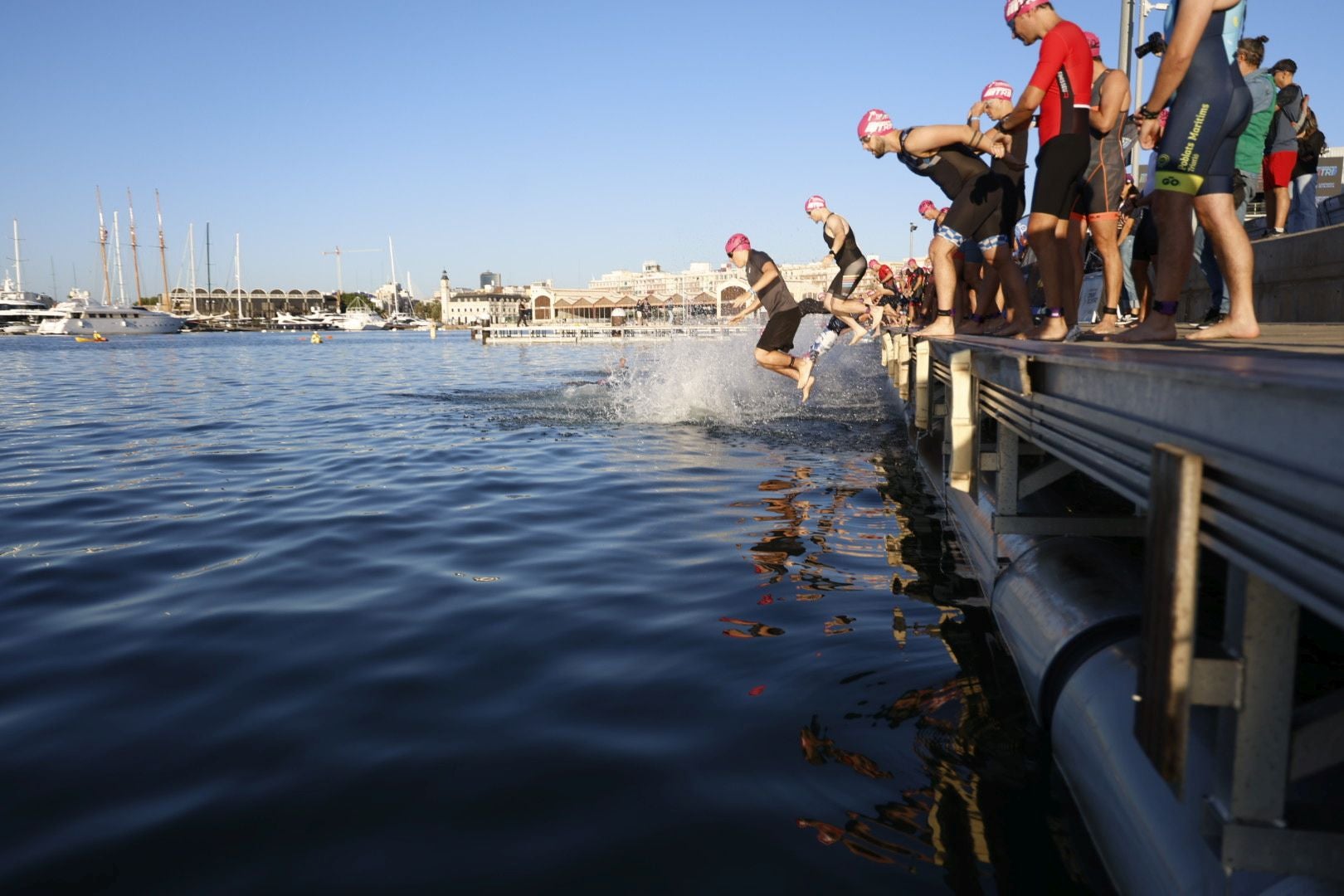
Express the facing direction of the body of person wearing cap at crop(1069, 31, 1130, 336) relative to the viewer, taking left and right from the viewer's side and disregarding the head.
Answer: facing to the left of the viewer

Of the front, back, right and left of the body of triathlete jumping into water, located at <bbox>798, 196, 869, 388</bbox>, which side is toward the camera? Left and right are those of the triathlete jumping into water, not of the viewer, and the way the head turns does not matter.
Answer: left

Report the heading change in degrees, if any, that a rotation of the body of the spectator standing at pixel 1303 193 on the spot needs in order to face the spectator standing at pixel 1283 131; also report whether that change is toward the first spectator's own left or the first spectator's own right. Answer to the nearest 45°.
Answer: approximately 90° to the first spectator's own left

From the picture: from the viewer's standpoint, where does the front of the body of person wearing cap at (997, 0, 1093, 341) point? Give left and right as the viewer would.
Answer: facing to the left of the viewer

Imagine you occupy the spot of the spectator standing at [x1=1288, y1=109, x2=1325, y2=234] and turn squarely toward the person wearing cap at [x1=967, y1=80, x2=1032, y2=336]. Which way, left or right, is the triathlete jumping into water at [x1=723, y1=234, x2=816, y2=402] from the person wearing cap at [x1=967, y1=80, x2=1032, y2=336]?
right

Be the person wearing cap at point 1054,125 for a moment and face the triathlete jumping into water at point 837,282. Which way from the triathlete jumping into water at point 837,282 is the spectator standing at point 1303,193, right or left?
right

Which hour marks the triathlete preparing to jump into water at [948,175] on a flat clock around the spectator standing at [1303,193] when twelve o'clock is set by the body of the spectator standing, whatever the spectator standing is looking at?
The triathlete preparing to jump into water is roughly at 10 o'clock from the spectator standing.

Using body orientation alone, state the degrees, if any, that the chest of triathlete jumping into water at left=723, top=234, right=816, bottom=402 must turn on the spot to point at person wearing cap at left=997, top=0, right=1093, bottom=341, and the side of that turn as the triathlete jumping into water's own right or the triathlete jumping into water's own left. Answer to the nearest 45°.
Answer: approximately 90° to the triathlete jumping into water's own left

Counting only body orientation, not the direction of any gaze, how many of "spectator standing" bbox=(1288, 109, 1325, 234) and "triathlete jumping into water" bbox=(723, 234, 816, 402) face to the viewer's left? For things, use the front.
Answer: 2

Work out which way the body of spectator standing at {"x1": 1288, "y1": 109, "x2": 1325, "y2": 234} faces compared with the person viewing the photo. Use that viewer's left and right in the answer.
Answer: facing to the left of the viewer
